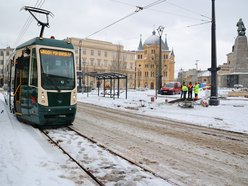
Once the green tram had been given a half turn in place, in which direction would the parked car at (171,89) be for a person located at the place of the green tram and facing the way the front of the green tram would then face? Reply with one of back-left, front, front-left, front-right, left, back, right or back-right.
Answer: right

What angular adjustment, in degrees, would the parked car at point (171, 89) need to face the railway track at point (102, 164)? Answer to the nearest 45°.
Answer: approximately 45° to its left

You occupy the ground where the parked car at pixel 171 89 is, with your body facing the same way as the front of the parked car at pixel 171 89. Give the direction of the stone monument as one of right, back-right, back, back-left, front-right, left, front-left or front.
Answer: back

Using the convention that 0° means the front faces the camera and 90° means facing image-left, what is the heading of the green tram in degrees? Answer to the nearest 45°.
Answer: approximately 315°

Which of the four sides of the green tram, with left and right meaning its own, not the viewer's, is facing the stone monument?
left

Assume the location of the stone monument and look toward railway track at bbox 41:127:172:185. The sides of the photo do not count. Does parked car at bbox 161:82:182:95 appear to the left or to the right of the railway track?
right

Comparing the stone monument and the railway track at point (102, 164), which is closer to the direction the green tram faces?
the railway track

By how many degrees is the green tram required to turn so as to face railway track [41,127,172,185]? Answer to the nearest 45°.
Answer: approximately 45° to its right
